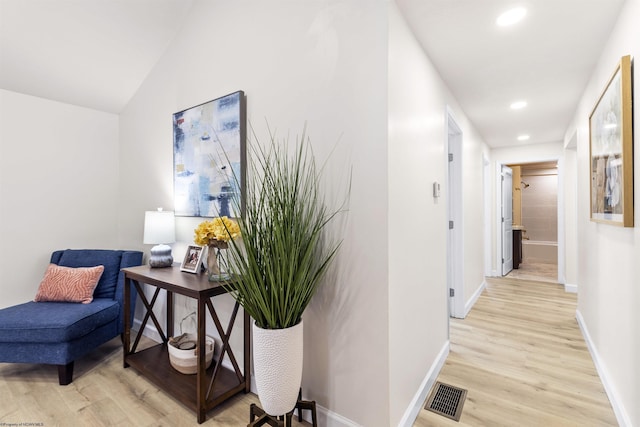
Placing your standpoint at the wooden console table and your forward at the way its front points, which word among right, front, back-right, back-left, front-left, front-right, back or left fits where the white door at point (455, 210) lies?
back-left

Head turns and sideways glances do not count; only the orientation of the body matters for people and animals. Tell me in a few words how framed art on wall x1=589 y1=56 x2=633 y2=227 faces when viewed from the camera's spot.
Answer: facing to the left of the viewer

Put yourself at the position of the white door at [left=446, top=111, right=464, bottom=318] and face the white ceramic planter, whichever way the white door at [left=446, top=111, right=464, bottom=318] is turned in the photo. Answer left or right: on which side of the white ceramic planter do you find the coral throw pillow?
right

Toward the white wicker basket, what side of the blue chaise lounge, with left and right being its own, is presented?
left

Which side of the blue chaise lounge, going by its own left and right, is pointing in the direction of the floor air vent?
left

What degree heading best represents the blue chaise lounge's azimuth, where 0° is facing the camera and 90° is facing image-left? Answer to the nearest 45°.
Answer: approximately 45°
